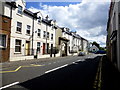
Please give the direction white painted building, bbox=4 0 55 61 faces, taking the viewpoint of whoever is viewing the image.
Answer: facing the viewer and to the right of the viewer

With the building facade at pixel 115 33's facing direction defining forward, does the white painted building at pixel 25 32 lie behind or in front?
in front

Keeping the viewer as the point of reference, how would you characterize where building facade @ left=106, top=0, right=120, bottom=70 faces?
facing to the left of the viewer

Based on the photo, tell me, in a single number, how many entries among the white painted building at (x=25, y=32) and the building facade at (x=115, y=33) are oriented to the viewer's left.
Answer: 1

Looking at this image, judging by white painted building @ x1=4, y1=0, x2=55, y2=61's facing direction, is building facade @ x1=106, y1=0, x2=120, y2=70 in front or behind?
in front

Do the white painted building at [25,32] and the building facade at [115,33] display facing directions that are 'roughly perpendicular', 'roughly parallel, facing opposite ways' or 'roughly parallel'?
roughly parallel, facing opposite ways
